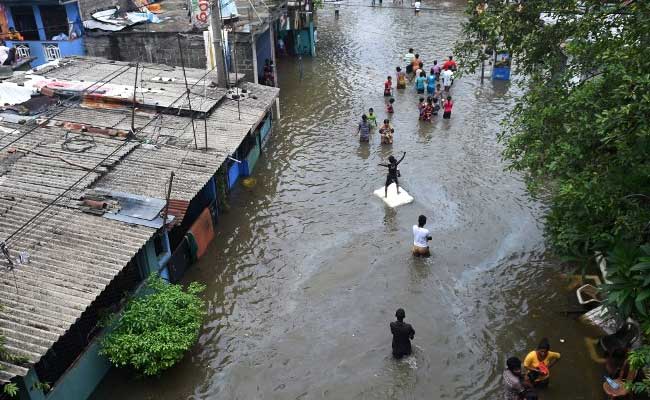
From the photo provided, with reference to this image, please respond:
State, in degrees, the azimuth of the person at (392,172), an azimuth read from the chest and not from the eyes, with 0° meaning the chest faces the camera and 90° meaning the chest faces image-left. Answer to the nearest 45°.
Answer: approximately 180°

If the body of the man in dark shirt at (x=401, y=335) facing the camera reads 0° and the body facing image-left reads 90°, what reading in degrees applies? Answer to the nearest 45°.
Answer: approximately 180°

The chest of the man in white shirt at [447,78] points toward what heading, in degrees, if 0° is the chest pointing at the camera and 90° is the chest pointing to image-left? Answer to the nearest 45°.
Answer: approximately 180°

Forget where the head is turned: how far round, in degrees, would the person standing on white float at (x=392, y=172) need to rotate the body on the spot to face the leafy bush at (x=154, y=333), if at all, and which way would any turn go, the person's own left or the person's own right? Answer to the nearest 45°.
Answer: approximately 135° to the person's own left

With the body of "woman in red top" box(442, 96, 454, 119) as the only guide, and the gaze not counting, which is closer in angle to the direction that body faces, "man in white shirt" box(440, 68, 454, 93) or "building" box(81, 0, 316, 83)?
the man in white shirt

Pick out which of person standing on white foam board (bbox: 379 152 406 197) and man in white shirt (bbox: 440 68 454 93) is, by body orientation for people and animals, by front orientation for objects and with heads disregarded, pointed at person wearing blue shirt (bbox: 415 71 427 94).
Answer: the person standing on white foam board

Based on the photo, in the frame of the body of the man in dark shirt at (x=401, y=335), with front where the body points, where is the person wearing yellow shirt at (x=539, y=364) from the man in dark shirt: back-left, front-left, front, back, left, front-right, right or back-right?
right

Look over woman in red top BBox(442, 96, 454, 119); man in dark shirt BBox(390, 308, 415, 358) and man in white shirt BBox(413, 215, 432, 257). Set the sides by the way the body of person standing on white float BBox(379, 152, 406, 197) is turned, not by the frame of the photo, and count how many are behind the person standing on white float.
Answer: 2

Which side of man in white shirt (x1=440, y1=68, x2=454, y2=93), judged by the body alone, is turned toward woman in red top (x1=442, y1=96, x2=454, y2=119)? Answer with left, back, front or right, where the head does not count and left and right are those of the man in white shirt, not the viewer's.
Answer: back

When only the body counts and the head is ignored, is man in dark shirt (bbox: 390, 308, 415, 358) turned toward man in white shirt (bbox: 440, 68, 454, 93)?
yes

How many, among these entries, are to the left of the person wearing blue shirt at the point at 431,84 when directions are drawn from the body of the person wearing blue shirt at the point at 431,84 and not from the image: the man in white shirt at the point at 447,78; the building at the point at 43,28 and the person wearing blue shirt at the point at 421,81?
2

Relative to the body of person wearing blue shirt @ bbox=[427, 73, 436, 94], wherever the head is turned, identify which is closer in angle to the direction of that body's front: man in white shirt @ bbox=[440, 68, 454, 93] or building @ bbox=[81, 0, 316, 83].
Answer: the man in white shirt
